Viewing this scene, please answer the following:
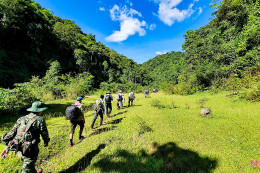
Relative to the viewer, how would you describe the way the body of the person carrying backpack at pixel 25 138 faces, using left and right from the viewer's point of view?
facing away from the viewer and to the right of the viewer

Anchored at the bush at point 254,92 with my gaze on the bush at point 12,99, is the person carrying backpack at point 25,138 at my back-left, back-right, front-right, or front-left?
front-left

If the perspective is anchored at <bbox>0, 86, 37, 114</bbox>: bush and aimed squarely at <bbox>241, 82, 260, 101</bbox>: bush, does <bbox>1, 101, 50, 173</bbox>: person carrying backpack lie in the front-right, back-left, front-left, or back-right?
front-right

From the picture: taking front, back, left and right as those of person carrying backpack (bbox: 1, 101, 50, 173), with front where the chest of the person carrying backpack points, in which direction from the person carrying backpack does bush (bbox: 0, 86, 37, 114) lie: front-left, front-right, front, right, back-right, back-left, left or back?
front-left

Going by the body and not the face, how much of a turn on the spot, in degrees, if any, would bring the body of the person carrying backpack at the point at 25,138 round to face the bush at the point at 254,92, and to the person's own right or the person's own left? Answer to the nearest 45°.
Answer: approximately 45° to the person's own right
